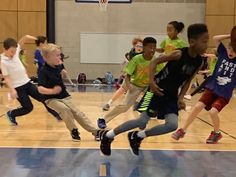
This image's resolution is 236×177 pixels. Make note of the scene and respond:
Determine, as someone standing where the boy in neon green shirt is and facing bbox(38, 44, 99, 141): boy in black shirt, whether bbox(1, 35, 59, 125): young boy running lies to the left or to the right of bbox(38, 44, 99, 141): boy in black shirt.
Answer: right

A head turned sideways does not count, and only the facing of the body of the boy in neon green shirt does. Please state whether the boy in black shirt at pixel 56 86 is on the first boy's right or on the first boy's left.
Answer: on the first boy's right

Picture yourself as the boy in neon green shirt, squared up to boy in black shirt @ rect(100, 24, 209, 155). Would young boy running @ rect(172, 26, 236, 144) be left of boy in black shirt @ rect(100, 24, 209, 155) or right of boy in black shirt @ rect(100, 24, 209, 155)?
left
